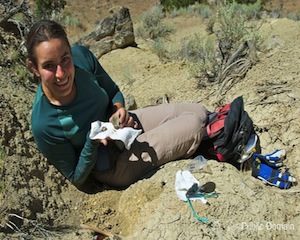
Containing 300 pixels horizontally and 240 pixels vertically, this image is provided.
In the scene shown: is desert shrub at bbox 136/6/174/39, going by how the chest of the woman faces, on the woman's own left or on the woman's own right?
on the woman's own left

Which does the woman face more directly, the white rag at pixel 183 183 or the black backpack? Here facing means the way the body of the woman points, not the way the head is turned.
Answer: the white rag

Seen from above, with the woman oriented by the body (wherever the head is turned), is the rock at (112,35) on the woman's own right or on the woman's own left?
on the woman's own left

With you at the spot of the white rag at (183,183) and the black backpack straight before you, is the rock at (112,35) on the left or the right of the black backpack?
left

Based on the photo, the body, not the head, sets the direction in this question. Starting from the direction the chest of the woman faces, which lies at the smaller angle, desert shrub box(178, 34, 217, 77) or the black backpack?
the black backpack

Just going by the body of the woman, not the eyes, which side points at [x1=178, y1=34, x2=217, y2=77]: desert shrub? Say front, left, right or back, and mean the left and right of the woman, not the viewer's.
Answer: left
